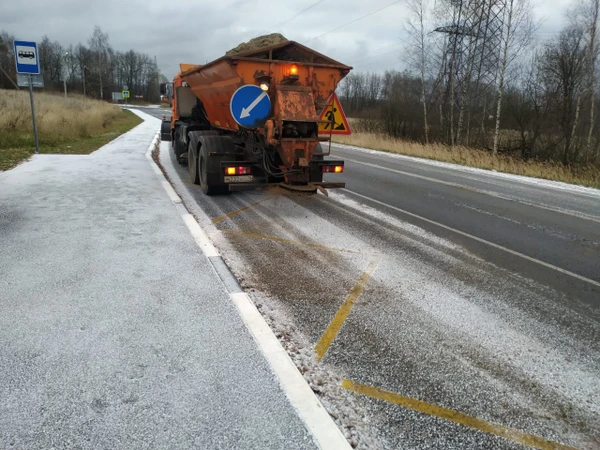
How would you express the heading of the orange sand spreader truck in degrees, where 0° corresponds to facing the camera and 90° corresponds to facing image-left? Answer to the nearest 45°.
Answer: approximately 135°

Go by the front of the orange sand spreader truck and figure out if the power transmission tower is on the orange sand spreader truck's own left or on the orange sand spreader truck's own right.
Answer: on the orange sand spreader truck's own right

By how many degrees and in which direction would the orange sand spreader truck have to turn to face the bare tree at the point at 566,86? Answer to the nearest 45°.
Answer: approximately 90° to its right
